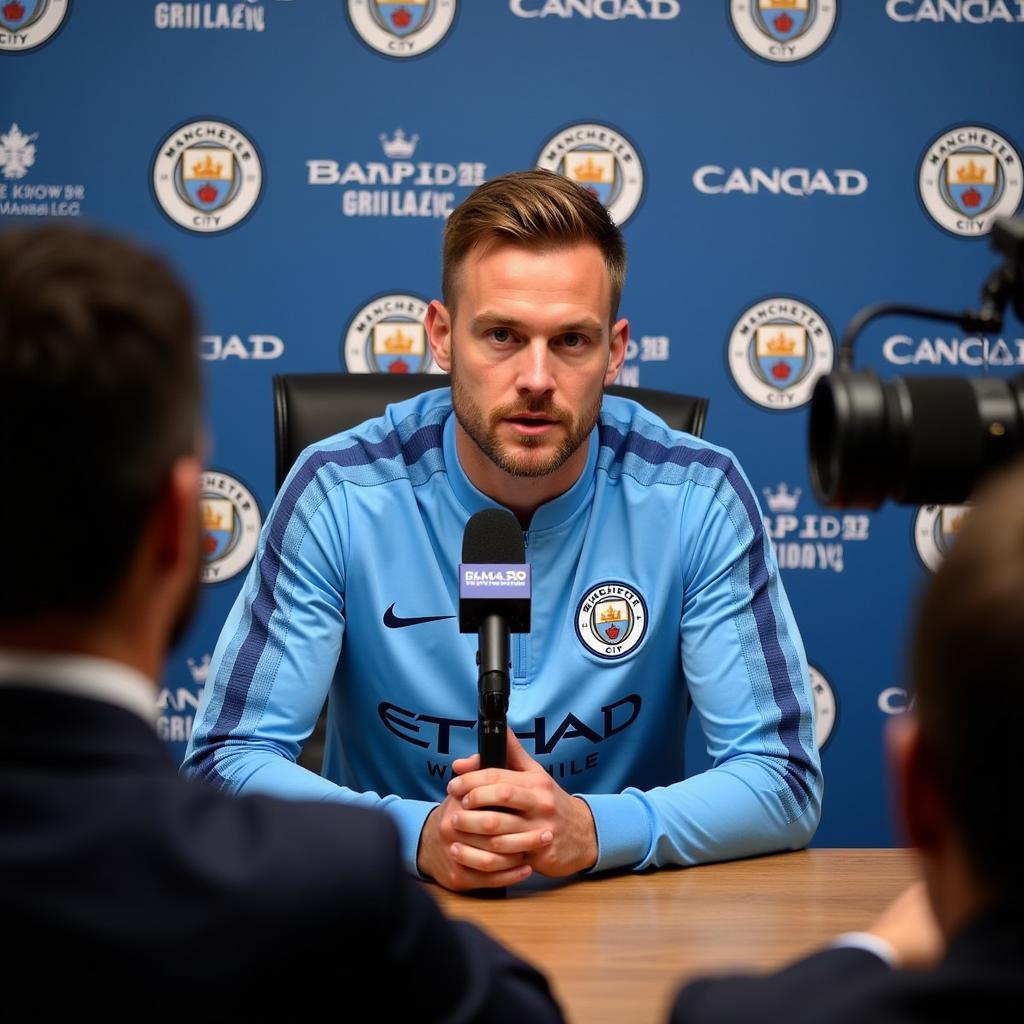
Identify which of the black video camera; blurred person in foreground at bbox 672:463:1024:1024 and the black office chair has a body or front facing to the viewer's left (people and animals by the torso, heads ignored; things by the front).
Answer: the black video camera

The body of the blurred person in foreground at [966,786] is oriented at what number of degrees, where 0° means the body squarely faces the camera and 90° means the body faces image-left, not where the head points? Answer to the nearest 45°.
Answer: approximately 180°

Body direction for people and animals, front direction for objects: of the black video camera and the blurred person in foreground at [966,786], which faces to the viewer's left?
the black video camera

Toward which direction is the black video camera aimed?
to the viewer's left
